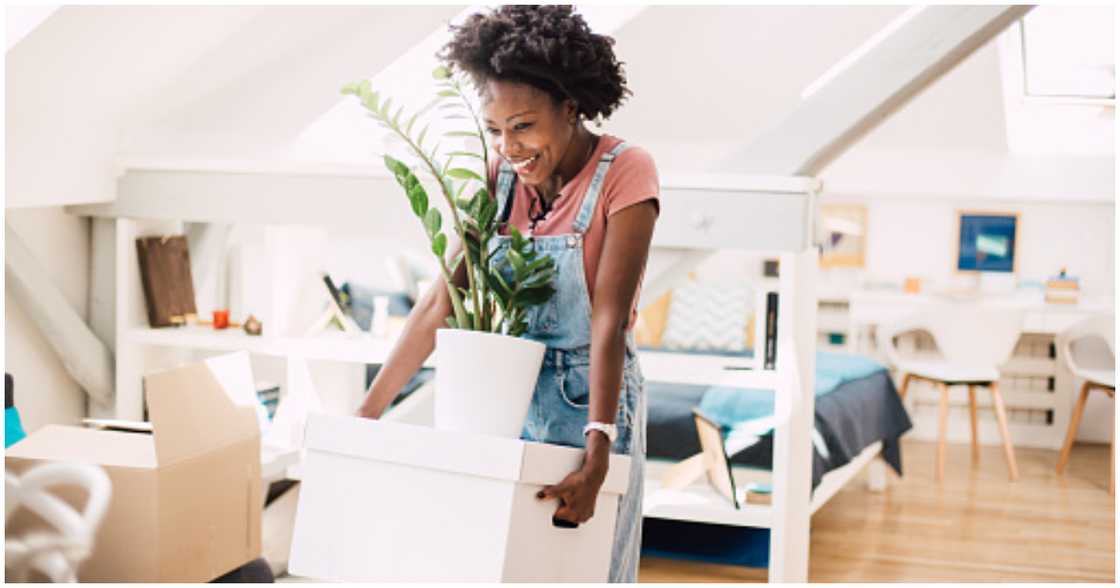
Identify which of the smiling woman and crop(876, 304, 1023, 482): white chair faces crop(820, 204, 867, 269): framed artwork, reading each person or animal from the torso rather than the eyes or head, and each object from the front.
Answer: the white chair

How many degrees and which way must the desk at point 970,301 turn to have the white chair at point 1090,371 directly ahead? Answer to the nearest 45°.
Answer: approximately 45° to its left

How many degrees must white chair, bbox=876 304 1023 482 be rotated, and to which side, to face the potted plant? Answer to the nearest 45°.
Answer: approximately 135° to its left

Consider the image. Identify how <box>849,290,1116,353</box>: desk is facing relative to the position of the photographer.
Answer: facing the viewer

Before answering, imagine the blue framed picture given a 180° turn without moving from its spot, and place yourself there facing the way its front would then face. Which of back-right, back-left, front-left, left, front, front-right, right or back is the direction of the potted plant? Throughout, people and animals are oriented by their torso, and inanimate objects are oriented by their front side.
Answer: back

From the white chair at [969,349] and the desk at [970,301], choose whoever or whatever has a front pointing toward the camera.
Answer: the desk

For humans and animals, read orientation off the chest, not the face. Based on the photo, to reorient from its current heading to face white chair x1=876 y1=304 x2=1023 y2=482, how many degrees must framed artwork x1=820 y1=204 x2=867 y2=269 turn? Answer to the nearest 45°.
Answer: approximately 45° to its left

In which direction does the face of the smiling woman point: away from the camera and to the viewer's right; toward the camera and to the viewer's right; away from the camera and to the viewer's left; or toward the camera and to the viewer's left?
toward the camera and to the viewer's left

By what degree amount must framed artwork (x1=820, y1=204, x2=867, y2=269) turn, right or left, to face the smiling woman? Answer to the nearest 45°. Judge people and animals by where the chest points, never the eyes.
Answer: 0° — it already faces them

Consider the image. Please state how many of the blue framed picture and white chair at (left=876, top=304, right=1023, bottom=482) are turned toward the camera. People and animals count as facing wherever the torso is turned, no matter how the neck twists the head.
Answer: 1

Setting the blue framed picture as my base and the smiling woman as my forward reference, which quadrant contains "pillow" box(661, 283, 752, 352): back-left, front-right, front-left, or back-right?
front-right

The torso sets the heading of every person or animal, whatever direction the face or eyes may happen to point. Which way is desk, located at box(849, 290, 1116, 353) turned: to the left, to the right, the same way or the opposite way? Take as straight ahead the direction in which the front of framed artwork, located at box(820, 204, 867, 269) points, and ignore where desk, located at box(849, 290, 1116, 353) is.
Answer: the same way

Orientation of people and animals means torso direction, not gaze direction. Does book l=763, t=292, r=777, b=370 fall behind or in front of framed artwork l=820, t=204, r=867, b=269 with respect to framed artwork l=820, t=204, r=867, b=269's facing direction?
in front

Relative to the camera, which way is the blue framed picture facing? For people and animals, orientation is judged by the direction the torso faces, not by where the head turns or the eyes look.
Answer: toward the camera

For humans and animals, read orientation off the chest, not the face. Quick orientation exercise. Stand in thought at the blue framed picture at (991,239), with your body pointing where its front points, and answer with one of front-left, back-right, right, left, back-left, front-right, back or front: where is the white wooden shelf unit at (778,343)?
front

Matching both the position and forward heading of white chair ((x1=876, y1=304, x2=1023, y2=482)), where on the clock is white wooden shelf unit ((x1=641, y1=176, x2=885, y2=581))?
The white wooden shelf unit is roughly at 8 o'clock from the white chair.

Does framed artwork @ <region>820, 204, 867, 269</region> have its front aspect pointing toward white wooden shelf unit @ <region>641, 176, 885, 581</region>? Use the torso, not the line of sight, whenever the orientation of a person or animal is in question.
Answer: yes

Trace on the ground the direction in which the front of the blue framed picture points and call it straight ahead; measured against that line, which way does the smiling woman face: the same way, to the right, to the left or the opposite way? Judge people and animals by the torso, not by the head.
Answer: the same way

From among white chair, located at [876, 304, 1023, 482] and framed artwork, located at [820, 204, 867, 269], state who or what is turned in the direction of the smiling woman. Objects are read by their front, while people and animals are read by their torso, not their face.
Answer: the framed artwork

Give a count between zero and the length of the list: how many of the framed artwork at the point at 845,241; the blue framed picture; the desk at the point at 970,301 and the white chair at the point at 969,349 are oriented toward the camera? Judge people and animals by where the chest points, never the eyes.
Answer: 3

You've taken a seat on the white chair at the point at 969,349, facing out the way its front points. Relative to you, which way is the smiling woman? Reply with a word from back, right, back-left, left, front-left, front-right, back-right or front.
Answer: back-left
